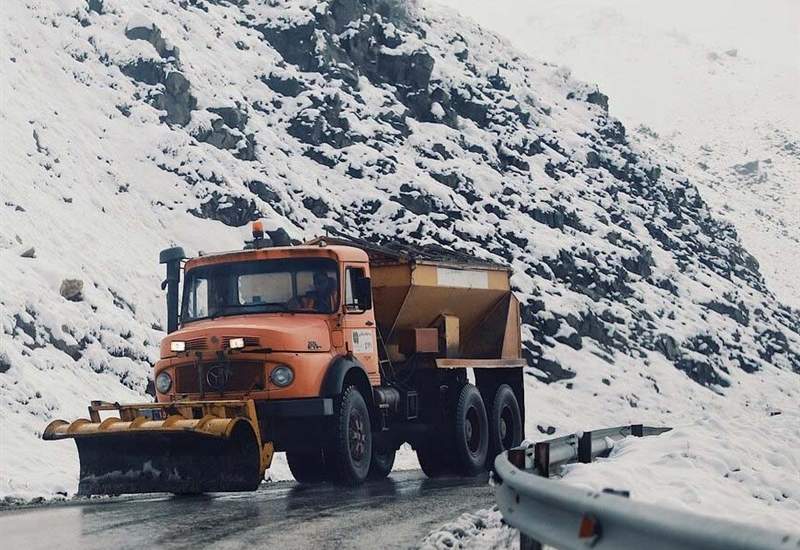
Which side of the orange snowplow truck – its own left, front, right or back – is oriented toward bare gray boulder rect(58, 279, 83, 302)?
right

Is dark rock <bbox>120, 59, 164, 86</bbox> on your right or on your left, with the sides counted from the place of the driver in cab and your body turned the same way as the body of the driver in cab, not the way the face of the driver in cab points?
on your right

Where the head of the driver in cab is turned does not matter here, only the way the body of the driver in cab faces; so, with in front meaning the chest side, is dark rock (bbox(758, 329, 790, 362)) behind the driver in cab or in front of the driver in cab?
behind

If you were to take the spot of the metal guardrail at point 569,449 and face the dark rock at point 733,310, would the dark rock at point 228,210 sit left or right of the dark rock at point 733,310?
left

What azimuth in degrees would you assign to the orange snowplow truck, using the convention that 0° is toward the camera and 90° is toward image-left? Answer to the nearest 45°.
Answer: approximately 45°

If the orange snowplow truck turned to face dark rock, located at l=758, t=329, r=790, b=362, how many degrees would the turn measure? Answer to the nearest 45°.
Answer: approximately 180°

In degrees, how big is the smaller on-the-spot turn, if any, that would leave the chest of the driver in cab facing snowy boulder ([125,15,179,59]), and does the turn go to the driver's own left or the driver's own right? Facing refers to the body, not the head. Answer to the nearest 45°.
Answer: approximately 135° to the driver's own right

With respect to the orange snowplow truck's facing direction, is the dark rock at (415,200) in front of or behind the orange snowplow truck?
behind

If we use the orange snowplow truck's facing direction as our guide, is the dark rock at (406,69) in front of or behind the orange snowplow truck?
behind

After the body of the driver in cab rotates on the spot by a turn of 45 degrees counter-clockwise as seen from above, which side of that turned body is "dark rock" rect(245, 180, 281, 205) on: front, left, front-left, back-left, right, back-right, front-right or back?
back
